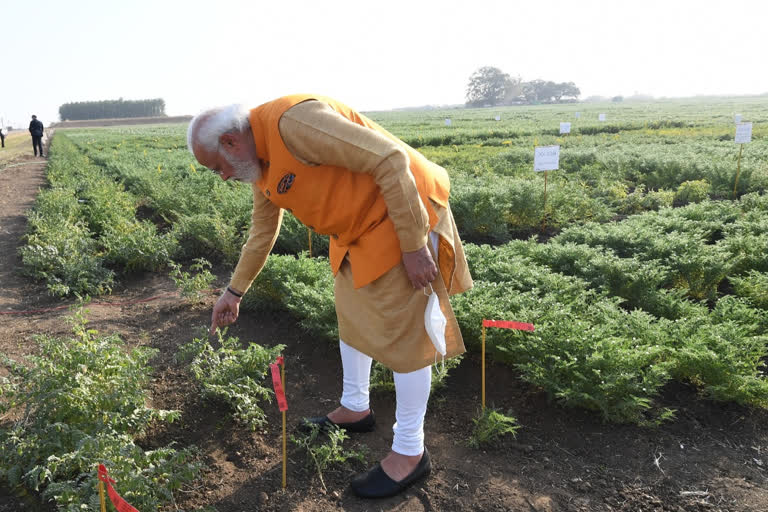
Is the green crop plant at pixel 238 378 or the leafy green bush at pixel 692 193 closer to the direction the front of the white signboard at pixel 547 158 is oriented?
the green crop plant

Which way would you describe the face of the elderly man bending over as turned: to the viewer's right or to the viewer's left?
to the viewer's left

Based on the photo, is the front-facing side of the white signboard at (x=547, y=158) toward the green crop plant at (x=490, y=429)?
yes

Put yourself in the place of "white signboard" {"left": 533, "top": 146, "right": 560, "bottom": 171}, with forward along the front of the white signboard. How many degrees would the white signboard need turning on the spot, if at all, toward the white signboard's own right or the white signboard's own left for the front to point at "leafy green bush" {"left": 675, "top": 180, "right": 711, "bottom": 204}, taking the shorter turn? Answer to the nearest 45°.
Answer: approximately 135° to the white signboard's own left

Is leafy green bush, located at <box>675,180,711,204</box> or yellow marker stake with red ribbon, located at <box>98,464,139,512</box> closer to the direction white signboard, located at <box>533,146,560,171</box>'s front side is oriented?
the yellow marker stake with red ribbon

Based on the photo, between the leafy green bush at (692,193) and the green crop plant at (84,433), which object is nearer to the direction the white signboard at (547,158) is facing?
the green crop plant

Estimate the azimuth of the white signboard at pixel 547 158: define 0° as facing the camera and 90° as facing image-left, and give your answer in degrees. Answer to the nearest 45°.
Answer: approximately 0°

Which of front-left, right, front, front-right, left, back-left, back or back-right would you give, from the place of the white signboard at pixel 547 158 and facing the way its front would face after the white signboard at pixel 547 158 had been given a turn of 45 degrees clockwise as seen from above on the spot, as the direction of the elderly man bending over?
front-left

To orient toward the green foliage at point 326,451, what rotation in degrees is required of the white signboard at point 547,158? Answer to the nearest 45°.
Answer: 0° — it already faces it

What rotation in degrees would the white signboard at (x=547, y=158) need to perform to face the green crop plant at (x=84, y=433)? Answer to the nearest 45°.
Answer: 0° — it already faces it

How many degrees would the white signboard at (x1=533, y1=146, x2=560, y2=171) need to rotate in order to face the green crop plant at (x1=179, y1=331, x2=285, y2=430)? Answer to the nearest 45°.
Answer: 0° — it already faces it
